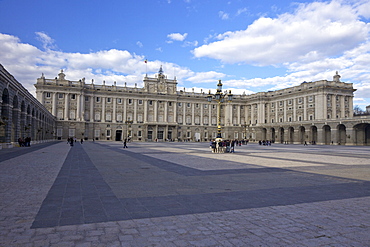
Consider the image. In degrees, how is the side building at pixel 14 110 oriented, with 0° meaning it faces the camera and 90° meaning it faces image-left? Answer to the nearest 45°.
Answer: approximately 270°
